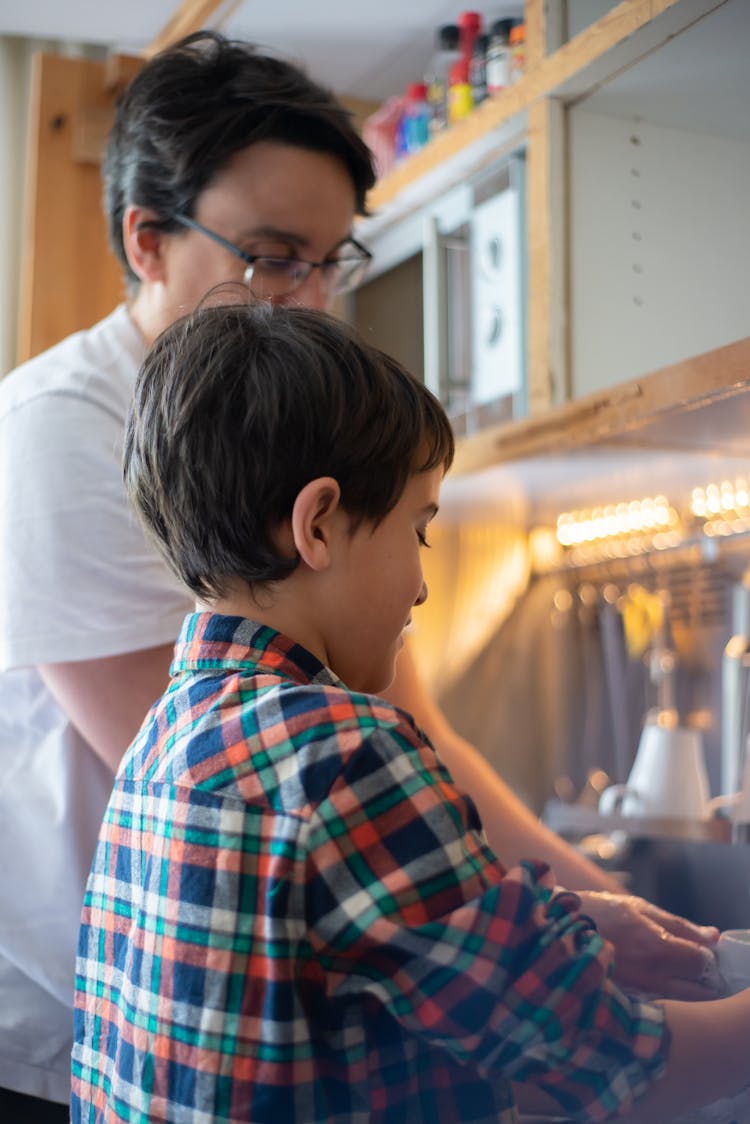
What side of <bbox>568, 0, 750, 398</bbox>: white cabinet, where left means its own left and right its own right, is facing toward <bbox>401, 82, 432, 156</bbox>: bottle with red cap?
right

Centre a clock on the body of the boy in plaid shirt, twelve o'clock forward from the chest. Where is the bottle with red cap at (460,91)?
The bottle with red cap is roughly at 11 o'clock from the boy in plaid shirt.

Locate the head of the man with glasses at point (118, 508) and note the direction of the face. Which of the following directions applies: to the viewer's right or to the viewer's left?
to the viewer's right

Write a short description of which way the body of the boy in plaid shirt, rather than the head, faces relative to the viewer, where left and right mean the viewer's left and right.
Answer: facing away from the viewer and to the right of the viewer

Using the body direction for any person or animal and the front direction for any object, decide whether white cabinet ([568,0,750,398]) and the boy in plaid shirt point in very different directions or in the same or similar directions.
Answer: very different directions

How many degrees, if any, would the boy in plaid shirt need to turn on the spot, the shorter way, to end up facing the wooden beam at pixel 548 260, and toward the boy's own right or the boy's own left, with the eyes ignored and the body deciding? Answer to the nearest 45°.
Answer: approximately 45° to the boy's own left

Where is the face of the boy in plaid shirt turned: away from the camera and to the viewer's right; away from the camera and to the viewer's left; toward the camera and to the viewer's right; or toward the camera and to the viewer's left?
away from the camera and to the viewer's right

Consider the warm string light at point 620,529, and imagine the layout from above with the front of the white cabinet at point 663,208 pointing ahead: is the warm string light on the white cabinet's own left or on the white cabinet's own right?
on the white cabinet's own right

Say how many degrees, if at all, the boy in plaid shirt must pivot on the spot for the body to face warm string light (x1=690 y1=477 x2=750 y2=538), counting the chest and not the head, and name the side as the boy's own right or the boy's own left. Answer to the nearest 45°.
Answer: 0° — they already face it

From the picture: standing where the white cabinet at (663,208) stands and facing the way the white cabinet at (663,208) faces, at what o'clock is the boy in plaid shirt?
The boy in plaid shirt is roughly at 11 o'clock from the white cabinet.
